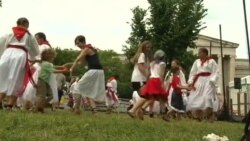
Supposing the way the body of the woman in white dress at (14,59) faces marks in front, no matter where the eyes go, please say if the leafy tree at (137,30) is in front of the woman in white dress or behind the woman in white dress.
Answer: in front

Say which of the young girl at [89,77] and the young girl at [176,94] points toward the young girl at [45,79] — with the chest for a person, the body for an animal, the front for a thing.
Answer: the young girl at [89,77]

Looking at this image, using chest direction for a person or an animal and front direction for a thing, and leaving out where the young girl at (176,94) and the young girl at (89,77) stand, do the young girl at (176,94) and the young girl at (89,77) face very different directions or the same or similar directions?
very different directions

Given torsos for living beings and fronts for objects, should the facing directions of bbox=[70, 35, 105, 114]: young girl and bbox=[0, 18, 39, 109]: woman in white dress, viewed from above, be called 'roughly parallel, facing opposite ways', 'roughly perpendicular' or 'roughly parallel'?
roughly perpendicular

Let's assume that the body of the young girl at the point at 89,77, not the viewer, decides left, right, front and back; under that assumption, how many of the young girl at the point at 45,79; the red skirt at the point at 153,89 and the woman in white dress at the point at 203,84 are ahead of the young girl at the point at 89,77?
1

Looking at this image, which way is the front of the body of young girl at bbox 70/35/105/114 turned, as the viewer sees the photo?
to the viewer's left

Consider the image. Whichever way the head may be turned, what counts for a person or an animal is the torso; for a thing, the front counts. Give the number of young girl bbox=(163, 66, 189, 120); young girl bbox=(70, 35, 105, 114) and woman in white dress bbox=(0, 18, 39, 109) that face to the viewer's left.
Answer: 1

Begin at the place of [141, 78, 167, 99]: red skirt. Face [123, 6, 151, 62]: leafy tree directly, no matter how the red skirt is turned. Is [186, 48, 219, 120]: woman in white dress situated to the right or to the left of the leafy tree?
right

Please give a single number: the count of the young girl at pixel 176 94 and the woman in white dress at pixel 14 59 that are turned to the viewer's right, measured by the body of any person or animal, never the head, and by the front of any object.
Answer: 1
